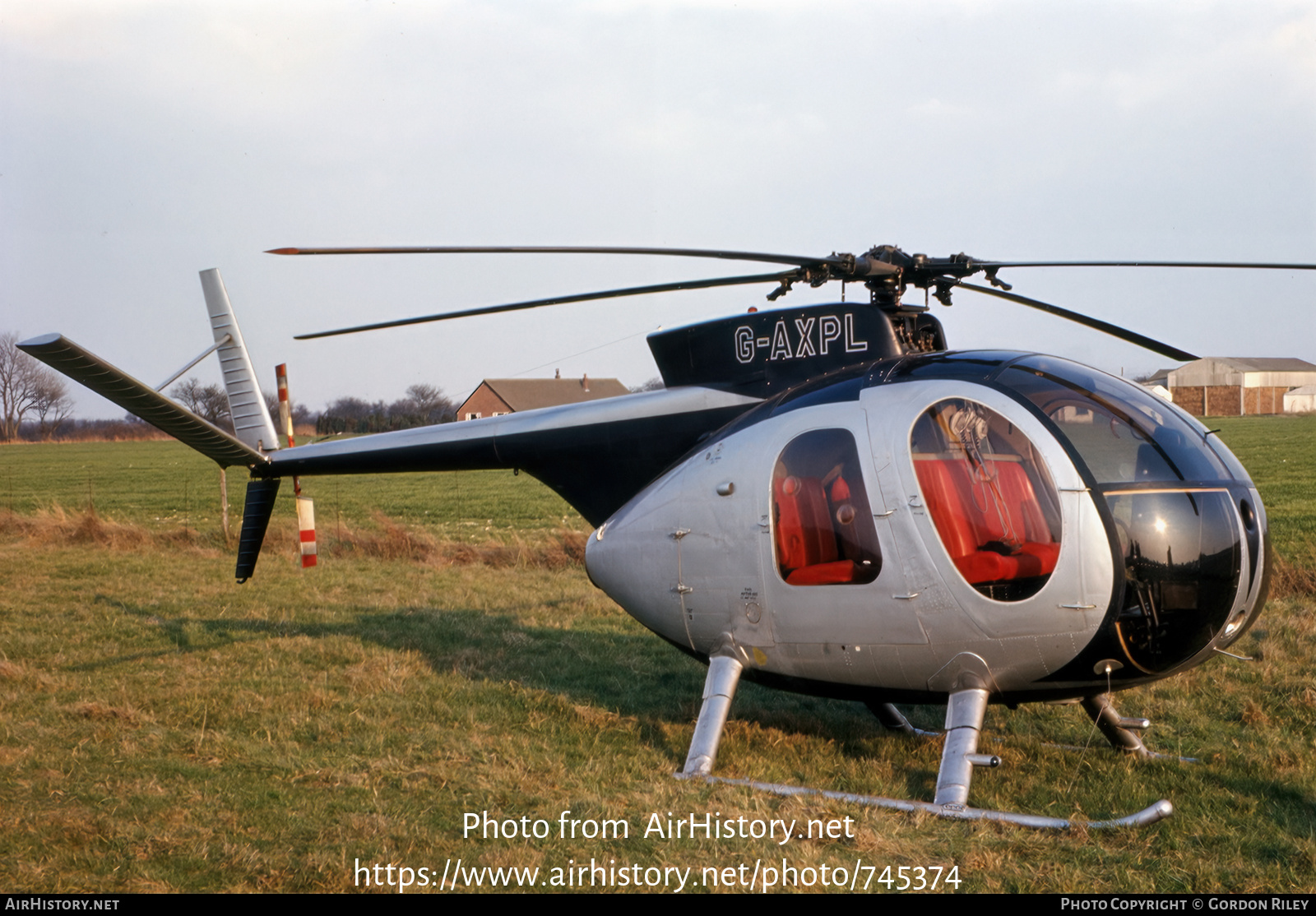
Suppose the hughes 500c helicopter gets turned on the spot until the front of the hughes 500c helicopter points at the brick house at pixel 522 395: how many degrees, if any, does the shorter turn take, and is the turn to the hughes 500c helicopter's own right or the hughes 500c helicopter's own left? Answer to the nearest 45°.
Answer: approximately 135° to the hughes 500c helicopter's own left

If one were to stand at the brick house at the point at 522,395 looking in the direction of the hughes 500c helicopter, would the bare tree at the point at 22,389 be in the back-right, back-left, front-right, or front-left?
back-right

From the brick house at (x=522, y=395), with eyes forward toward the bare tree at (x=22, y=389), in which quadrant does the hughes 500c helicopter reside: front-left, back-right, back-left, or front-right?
back-left

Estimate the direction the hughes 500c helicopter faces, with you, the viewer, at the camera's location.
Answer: facing the viewer and to the right of the viewer

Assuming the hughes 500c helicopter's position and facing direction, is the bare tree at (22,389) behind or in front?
behind
